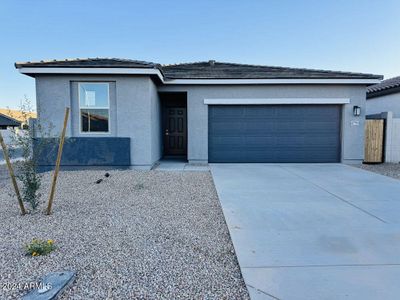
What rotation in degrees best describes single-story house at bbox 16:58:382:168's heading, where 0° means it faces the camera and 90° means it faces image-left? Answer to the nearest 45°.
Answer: approximately 0°

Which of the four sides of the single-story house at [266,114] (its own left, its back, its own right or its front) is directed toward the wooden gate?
left

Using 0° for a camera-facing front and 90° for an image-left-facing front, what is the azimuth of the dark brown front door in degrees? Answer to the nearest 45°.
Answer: approximately 0°

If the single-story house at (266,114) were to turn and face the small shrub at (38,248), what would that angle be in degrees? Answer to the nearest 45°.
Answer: approximately 45° to its right

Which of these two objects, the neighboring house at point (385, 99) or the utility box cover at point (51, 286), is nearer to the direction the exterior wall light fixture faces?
the utility box cover

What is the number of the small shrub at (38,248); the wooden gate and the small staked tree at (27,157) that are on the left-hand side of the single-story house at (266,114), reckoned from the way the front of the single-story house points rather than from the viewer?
1

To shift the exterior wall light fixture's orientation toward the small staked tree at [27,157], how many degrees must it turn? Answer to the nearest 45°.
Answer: approximately 45° to its right

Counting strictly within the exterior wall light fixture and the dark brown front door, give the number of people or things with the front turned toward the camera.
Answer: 2
